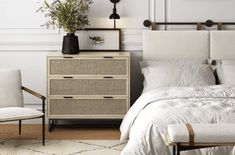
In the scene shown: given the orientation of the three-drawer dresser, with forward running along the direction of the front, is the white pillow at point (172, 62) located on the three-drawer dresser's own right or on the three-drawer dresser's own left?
on the three-drawer dresser's own left

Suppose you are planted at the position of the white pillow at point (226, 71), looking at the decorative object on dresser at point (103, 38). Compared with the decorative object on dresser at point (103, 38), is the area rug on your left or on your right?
left

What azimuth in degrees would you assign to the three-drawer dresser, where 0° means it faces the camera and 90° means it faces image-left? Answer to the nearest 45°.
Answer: approximately 0°

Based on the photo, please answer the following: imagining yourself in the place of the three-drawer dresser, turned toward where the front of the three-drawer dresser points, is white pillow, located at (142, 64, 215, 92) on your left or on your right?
on your left

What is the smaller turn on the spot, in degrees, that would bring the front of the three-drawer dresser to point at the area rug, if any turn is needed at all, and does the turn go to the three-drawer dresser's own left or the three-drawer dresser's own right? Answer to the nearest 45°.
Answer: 0° — it already faces it

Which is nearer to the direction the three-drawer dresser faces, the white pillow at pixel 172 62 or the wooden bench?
the wooden bench
